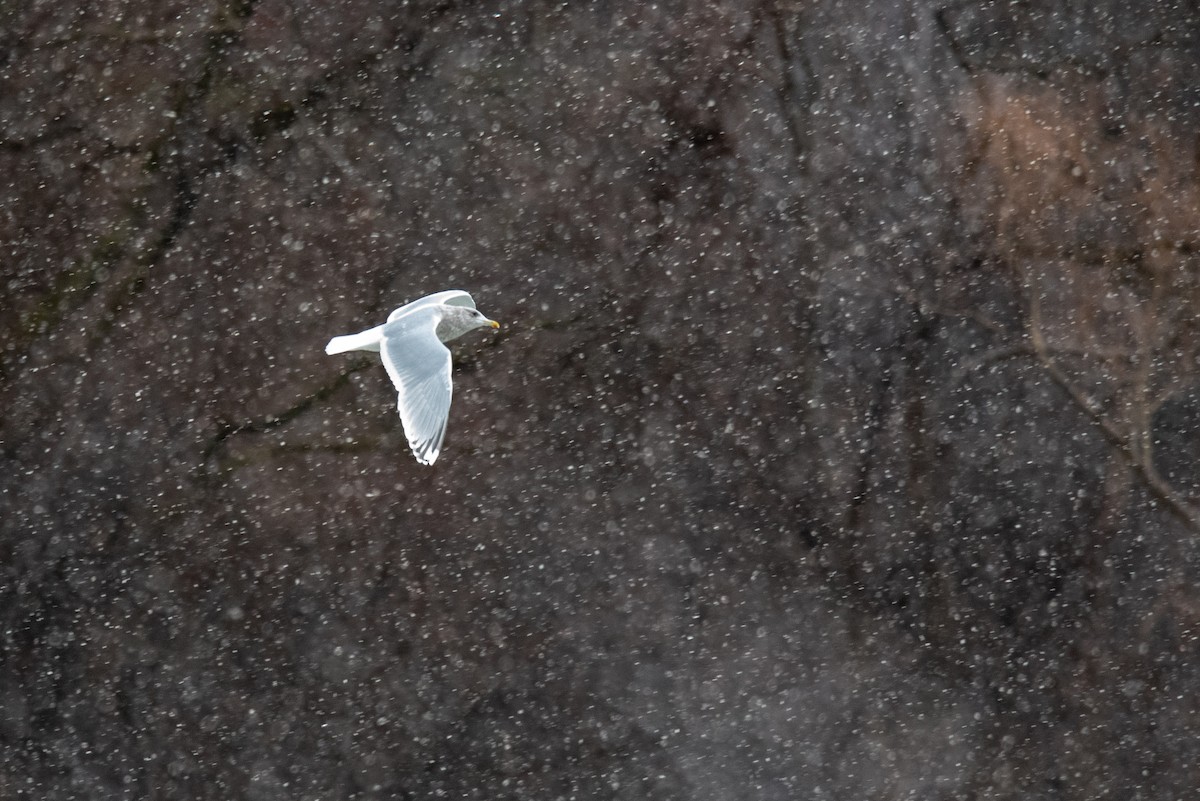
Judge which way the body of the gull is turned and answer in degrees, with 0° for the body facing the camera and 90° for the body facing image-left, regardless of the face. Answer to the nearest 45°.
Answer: approximately 270°
